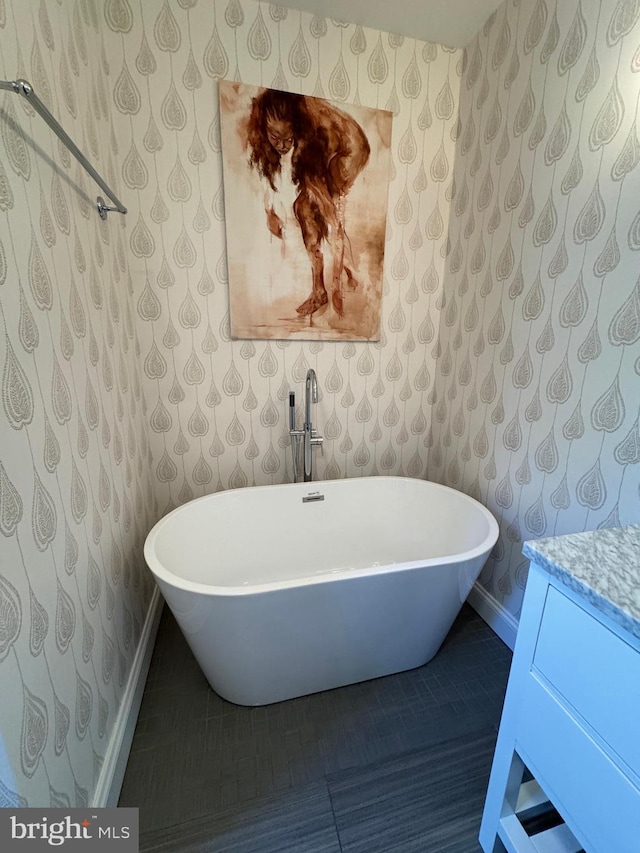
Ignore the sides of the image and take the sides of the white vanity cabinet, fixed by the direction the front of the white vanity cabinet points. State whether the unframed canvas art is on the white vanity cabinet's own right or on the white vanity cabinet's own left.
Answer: on the white vanity cabinet's own right

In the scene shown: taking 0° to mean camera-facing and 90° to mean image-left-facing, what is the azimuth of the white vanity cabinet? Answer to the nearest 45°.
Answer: approximately 45°

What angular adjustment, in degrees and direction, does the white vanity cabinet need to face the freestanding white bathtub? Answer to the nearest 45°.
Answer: approximately 45° to its right

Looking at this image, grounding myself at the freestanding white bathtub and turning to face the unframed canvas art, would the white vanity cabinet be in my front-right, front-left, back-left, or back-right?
back-right
